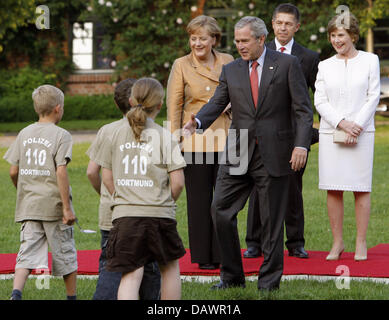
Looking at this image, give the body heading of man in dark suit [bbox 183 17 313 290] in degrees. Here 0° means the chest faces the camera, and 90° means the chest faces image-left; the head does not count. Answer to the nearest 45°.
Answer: approximately 45°

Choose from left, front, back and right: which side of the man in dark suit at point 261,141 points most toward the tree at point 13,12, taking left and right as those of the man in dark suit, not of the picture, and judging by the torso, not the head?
right

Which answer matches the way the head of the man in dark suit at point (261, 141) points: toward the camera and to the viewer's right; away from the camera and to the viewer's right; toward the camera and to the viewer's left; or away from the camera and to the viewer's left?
toward the camera and to the viewer's left

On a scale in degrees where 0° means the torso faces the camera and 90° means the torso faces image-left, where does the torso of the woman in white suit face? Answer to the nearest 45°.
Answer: approximately 0°

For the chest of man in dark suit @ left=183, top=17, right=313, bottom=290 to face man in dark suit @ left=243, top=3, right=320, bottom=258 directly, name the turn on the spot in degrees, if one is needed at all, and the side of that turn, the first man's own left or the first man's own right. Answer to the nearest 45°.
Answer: approximately 135° to the first man's own right

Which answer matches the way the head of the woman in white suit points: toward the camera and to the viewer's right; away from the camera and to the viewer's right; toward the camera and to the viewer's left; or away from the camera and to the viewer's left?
toward the camera and to the viewer's left

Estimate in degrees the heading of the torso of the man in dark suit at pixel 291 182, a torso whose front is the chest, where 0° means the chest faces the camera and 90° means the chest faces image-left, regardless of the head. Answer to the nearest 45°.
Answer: approximately 0°

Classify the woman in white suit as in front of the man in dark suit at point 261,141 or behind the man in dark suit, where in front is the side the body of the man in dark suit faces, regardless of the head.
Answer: behind
